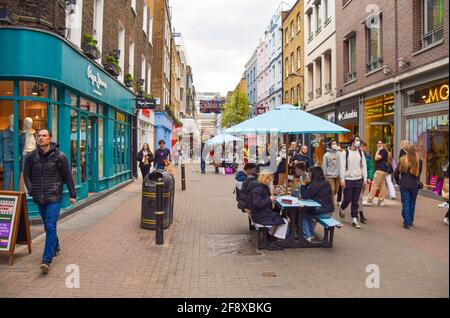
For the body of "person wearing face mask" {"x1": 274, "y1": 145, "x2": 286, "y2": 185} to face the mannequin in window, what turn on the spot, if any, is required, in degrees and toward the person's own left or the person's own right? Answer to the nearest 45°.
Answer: approximately 45° to the person's own right

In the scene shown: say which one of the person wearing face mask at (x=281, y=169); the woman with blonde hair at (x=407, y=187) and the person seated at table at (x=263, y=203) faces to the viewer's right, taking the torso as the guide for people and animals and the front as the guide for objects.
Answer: the person seated at table

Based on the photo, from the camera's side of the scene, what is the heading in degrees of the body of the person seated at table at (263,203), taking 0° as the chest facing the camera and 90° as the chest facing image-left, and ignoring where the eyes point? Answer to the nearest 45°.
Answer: approximately 270°

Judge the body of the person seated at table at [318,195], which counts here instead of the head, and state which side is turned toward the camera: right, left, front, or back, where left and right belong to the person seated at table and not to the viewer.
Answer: left

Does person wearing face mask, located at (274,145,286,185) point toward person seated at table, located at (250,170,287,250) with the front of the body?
yes

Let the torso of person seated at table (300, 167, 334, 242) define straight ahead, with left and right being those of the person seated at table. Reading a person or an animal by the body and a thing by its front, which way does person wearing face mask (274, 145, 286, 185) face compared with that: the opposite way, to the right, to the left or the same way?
to the left

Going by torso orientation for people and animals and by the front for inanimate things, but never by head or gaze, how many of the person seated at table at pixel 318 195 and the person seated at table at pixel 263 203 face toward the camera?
0
